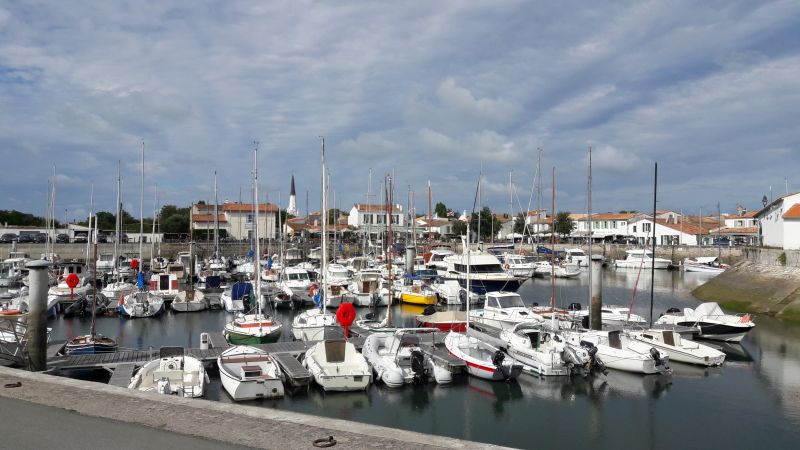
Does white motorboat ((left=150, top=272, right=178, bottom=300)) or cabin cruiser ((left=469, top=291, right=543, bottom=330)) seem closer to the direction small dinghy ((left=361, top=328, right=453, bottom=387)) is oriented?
the white motorboat

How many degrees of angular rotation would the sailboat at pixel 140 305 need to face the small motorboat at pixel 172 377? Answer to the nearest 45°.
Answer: approximately 180°

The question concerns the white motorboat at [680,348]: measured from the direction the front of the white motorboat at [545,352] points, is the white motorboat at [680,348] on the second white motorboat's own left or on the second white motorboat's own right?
on the second white motorboat's own right

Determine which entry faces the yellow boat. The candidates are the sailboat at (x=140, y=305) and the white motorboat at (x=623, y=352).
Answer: the white motorboat

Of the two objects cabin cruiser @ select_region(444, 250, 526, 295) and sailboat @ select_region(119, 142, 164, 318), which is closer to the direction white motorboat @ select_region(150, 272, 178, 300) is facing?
the sailboat

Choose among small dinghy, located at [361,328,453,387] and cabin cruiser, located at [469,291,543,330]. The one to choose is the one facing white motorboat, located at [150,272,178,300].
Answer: the small dinghy

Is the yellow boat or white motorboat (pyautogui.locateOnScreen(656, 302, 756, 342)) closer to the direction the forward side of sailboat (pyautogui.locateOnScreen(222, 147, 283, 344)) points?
the white motorboat

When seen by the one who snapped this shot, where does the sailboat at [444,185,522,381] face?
facing away from the viewer and to the left of the viewer

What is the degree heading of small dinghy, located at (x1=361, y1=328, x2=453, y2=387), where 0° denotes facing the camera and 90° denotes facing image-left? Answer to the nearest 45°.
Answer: approximately 135°

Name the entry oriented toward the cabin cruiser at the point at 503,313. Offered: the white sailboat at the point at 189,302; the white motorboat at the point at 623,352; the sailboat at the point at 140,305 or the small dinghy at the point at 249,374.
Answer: the white motorboat at the point at 623,352
